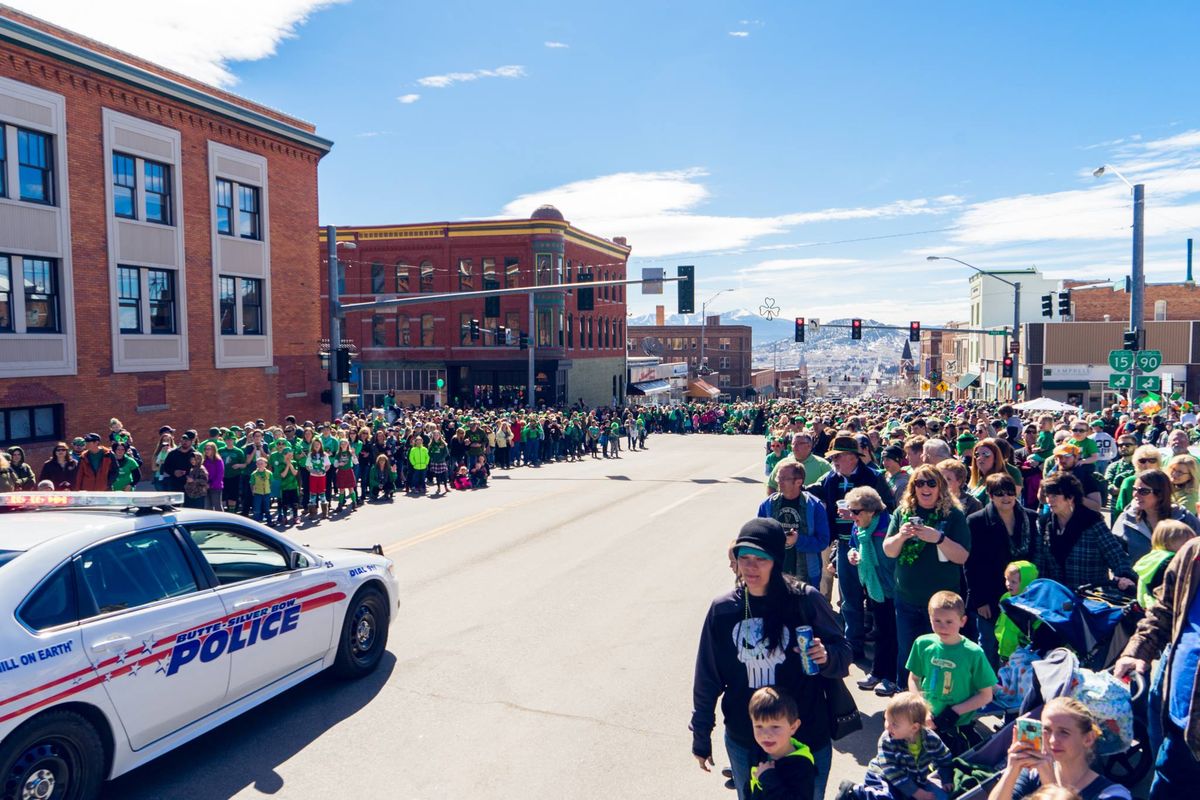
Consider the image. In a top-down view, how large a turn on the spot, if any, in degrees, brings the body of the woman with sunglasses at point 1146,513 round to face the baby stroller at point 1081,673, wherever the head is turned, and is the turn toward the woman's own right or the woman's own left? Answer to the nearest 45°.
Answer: approximately 45° to the woman's own left

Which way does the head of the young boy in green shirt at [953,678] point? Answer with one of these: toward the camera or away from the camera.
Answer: toward the camera

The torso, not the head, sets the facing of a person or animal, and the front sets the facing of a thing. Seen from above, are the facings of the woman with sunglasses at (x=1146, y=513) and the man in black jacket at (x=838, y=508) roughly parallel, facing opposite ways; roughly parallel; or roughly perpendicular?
roughly parallel

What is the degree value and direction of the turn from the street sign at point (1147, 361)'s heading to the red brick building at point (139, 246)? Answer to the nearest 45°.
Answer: approximately 90° to its right

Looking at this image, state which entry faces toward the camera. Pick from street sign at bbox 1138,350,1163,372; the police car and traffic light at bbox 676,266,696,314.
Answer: the street sign

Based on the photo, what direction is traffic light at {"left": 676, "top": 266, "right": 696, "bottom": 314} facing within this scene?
away from the camera

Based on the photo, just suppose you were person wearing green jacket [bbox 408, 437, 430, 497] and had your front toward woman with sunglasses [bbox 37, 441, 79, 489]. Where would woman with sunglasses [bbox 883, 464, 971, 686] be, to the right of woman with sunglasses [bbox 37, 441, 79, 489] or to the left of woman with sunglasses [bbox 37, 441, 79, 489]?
left

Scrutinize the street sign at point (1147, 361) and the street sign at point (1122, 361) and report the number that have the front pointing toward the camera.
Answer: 2

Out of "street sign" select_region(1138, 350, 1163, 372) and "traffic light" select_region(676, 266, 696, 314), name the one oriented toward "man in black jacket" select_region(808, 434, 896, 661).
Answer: the street sign

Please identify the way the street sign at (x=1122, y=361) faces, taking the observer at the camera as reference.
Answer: facing the viewer

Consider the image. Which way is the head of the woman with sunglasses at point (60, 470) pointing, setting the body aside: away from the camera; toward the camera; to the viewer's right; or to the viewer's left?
toward the camera

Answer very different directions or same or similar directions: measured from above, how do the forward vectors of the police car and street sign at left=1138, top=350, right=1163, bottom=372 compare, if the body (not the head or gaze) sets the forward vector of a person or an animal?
very different directions

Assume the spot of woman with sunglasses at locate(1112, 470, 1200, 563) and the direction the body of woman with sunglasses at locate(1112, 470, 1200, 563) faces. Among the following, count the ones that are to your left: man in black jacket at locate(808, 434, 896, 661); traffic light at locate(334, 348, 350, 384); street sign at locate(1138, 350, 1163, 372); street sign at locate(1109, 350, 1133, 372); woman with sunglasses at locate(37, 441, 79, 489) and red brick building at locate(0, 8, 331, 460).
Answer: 0

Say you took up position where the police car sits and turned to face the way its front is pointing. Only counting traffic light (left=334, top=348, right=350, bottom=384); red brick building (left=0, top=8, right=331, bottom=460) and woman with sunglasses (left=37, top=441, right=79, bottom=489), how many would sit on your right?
0

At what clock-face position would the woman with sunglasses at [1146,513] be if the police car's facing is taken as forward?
The woman with sunglasses is roughly at 2 o'clock from the police car.

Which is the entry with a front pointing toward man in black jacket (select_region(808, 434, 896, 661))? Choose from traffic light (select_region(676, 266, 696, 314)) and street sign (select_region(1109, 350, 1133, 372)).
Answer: the street sign

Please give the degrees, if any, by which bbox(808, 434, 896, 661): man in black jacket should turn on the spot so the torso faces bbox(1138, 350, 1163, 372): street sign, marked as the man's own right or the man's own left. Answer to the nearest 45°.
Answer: approximately 180°

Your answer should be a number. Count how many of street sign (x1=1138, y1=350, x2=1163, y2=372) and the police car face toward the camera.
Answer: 1
